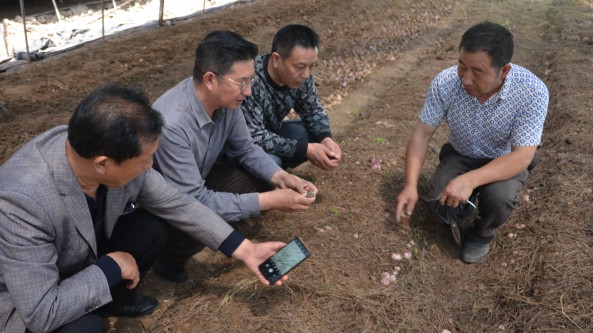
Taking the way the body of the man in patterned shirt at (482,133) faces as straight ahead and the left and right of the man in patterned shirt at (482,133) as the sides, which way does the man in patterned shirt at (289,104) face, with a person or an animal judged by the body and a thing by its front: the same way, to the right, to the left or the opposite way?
to the left

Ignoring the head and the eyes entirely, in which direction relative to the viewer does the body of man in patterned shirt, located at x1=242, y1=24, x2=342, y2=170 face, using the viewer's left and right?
facing the viewer and to the right of the viewer

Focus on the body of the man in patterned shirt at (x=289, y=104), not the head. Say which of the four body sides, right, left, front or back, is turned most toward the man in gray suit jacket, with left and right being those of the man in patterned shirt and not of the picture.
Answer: right

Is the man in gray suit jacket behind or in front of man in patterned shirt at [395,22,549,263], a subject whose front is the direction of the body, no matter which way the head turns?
in front

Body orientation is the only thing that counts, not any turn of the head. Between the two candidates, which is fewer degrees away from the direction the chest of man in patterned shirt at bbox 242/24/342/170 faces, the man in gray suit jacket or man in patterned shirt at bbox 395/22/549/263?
the man in patterned shirt

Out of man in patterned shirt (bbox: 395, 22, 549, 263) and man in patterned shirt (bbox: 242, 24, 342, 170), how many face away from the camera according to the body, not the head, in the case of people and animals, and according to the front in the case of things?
0

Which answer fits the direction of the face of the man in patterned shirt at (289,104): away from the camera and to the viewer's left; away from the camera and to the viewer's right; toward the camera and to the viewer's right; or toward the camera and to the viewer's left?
toward the camera and to the viewer's right

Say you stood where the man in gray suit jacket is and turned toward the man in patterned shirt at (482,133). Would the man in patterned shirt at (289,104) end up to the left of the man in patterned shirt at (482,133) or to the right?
left

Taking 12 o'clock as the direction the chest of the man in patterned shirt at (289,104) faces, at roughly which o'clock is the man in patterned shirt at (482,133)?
the man in patterned shirt at (482,133) is roughly at 11 o'clock from the man in patterned shirt at (289,104).

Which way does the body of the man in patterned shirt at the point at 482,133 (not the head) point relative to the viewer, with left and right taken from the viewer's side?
facing the viewer and to the left of the viewer

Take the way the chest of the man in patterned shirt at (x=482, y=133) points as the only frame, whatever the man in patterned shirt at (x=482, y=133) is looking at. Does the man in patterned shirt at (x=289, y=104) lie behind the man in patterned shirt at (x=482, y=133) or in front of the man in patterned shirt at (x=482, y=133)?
in front
